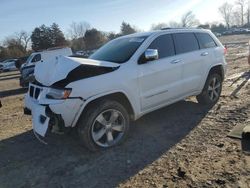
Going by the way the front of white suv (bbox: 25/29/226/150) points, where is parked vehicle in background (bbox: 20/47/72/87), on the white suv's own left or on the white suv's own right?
on the white suv's own right

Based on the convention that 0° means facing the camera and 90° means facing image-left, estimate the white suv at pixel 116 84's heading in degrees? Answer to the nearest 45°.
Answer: approximately 45°
